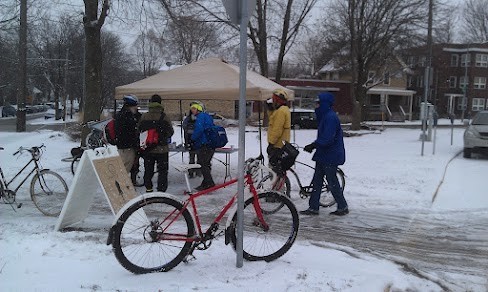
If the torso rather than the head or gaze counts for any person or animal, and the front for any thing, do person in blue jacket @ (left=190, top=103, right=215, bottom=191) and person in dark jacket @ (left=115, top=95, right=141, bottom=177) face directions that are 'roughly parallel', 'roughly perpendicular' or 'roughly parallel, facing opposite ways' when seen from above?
roughly parallel, facing opposite ways

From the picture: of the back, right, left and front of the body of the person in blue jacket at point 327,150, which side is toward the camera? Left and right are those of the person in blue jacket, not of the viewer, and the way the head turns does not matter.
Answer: left

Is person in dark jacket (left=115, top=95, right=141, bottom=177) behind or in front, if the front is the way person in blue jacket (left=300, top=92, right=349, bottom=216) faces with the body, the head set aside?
in front

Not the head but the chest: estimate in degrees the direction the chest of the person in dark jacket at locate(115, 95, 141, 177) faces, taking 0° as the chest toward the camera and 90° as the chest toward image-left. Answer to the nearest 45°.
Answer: approximately 270°

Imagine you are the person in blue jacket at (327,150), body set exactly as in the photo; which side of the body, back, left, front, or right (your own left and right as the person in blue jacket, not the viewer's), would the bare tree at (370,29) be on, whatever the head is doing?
right

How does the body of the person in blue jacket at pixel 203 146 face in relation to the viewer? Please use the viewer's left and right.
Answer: facing to the left of the viewer

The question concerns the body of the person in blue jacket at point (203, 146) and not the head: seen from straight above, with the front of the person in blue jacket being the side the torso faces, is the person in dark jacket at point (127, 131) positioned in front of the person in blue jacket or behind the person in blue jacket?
in front

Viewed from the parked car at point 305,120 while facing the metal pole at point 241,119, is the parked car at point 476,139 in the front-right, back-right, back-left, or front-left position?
front-left

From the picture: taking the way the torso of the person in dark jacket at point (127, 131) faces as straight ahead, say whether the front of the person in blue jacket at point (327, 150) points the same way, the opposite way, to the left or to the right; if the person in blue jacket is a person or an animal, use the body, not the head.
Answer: the opposite way

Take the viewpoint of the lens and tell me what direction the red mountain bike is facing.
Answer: facing to the right of the viewer

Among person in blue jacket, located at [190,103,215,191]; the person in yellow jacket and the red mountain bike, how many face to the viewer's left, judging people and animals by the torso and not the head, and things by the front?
2

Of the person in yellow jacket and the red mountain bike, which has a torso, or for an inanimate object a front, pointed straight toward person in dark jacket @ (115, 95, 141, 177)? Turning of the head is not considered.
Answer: the person in yellow jacket

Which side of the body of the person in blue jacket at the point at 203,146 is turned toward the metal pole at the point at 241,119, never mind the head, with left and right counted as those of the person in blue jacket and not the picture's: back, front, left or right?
left

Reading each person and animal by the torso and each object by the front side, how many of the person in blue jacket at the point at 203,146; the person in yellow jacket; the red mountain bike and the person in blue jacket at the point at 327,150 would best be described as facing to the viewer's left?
3
